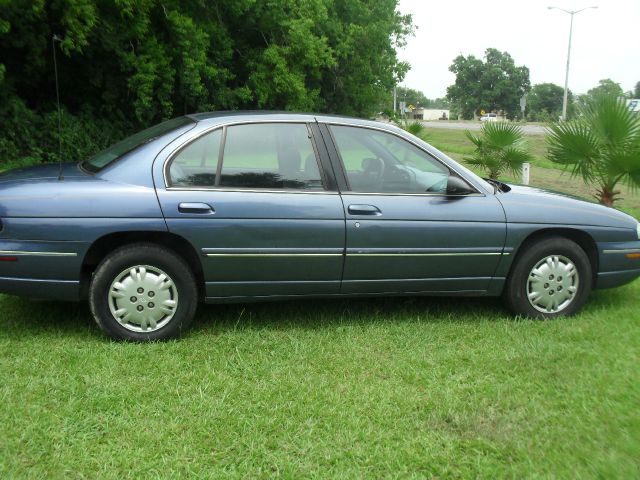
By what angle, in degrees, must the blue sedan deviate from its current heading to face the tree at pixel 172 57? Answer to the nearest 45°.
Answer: approximately 90° to its left

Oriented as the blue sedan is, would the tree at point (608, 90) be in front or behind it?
in front

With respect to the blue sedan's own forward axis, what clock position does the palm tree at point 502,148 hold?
The palm tree is roughly at 10 o'clock from the blue sedan.

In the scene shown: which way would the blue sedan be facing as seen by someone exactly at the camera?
facing to the right of the viewer

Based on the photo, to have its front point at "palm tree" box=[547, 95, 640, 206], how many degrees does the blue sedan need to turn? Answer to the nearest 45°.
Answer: approximately 45° to its left
